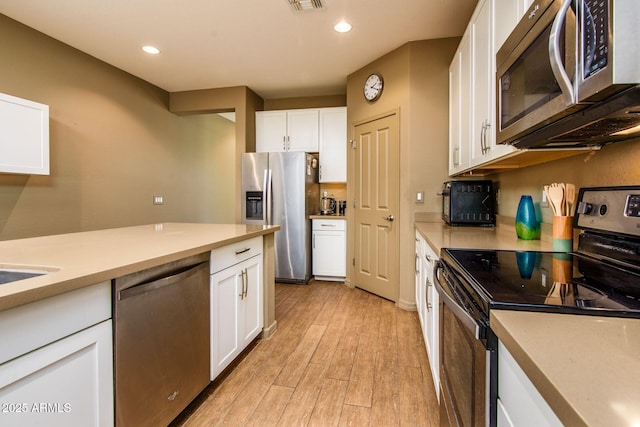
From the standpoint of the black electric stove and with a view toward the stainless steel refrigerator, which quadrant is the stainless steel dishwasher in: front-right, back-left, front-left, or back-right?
front-left

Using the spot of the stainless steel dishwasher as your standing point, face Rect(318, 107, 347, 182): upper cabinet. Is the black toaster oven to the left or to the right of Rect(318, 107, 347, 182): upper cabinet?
right

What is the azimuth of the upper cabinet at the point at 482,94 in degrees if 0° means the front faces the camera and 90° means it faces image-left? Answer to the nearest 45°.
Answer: approximately 90°

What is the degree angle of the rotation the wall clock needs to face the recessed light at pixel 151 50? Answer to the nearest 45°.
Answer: approximately 45° to its right

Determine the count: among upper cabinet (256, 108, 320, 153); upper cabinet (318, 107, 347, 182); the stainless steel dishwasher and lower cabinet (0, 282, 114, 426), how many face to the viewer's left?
0

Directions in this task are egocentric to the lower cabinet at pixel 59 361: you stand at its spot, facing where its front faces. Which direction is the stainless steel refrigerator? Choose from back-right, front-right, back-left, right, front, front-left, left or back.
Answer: left

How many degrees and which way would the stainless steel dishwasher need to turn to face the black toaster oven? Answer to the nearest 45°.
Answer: approximately 45° to its left

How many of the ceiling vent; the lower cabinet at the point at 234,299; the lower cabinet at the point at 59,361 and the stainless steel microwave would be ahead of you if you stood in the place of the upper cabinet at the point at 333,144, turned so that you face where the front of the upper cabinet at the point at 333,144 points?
4

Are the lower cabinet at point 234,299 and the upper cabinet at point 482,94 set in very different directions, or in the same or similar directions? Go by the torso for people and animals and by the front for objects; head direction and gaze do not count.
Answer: very different directions

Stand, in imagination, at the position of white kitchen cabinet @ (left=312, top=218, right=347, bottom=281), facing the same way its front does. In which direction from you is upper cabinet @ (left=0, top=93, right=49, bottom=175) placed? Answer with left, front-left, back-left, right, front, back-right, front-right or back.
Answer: front-right

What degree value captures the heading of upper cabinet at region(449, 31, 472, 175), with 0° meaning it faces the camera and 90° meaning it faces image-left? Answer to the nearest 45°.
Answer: approximately 90°

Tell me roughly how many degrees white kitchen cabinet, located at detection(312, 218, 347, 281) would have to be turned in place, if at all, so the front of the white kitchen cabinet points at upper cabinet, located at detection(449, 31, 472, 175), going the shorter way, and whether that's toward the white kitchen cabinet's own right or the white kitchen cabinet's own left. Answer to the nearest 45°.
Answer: approximately 45° to the white kitchen cabinet's own left

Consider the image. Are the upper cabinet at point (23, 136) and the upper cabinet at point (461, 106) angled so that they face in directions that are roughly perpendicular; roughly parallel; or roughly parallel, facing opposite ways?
roughly parallel, facing opposite ways

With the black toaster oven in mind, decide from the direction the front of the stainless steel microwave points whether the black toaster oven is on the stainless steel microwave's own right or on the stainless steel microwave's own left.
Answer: on the stainless steel microwave's own right

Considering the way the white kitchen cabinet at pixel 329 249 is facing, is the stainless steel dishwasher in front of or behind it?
in front

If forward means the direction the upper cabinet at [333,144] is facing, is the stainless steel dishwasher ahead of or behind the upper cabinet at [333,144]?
ahead
